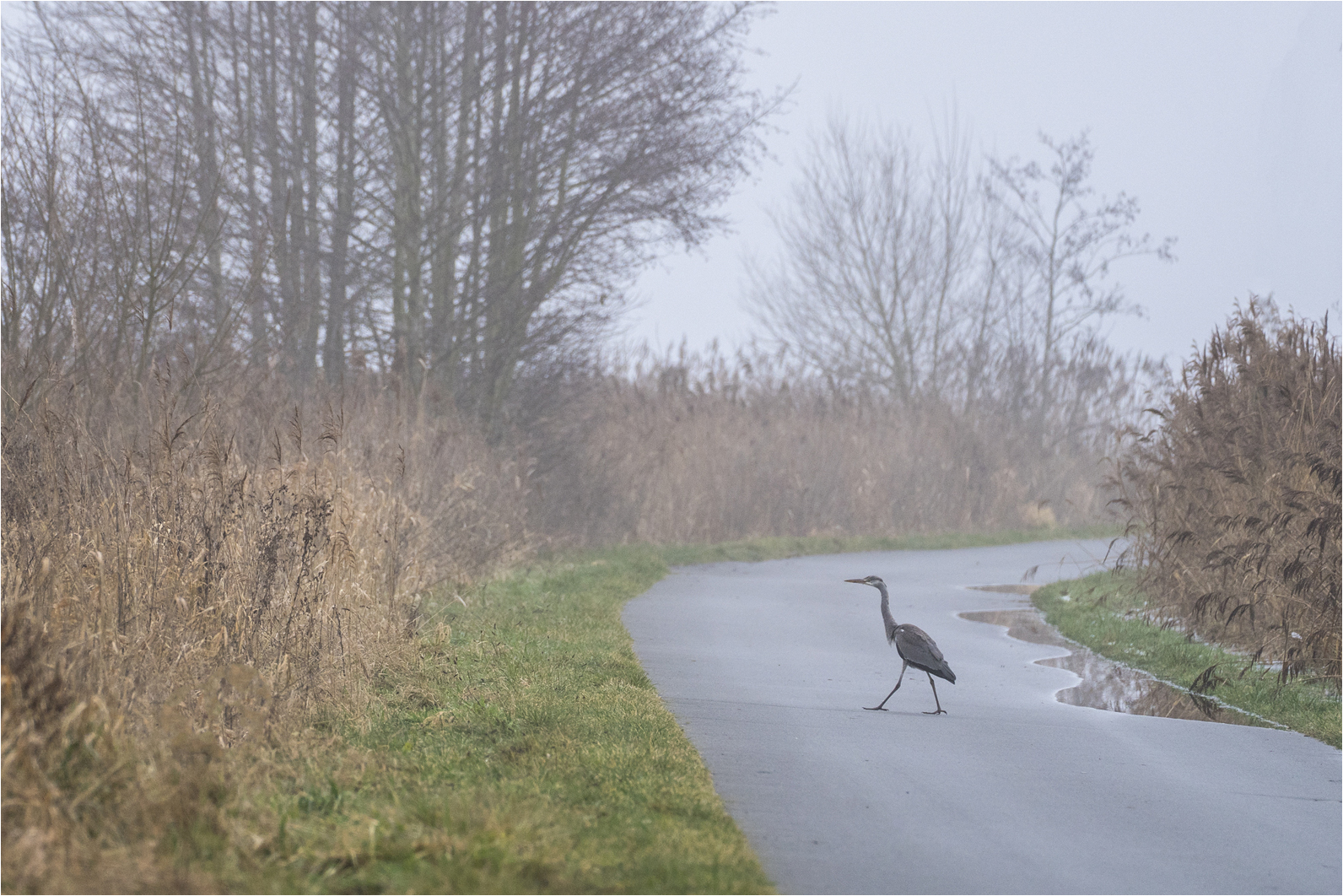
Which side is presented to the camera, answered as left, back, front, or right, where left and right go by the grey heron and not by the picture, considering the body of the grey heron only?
left
